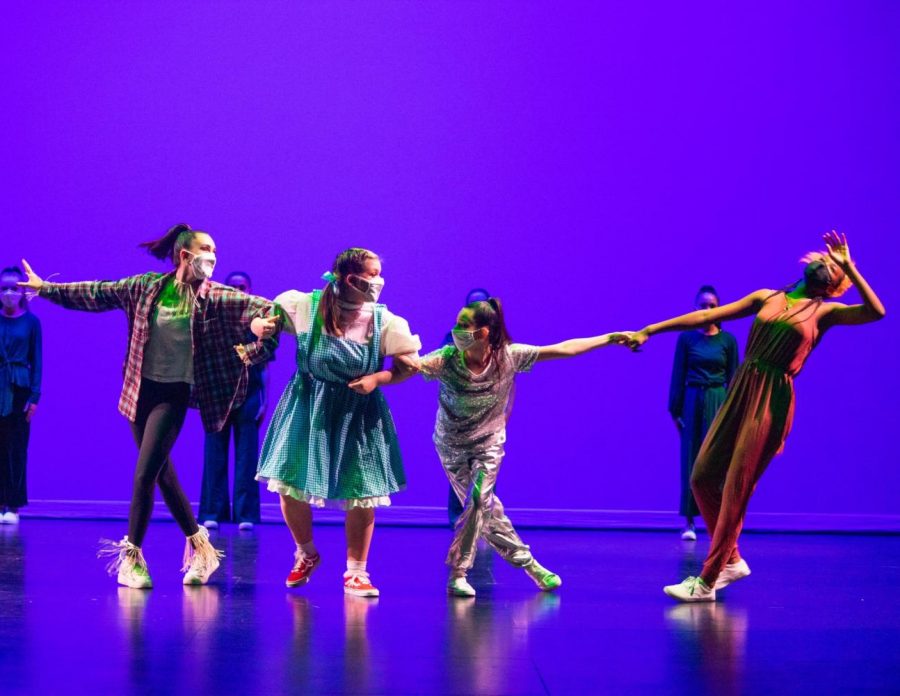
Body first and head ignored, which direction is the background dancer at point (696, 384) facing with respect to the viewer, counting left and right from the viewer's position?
facing the viewer

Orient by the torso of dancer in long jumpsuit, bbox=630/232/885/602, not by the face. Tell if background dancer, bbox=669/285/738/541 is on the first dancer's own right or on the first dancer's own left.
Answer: on the first dancer's own right

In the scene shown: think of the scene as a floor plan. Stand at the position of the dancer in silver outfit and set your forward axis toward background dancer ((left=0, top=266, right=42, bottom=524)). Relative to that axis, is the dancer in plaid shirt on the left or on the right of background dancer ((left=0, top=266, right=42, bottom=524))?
left

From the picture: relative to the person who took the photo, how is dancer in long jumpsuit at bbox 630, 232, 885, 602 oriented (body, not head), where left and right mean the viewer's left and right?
facing the viewer and to the left of the viewer

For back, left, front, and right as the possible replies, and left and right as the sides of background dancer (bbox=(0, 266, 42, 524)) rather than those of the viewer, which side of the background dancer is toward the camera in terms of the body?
front

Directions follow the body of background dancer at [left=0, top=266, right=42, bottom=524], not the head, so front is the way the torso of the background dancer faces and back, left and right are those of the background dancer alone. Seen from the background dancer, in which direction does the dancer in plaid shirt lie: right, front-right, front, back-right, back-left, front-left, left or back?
front

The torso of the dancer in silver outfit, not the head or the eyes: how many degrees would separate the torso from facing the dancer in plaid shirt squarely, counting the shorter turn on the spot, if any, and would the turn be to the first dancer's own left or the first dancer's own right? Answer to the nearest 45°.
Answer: approximately 90° to the first dancer's own right

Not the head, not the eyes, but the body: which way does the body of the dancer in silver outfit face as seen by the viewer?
toward the camera

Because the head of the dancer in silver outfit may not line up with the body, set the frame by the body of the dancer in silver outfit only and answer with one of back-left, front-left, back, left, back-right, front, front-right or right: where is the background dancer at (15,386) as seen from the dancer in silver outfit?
back-right

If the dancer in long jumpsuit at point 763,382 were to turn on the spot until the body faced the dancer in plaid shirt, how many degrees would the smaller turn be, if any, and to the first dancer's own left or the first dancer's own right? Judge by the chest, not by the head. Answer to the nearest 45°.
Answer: approximately 45° to the first dancer's own right

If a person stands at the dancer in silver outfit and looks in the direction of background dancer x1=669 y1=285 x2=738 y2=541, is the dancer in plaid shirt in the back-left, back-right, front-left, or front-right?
back-left
